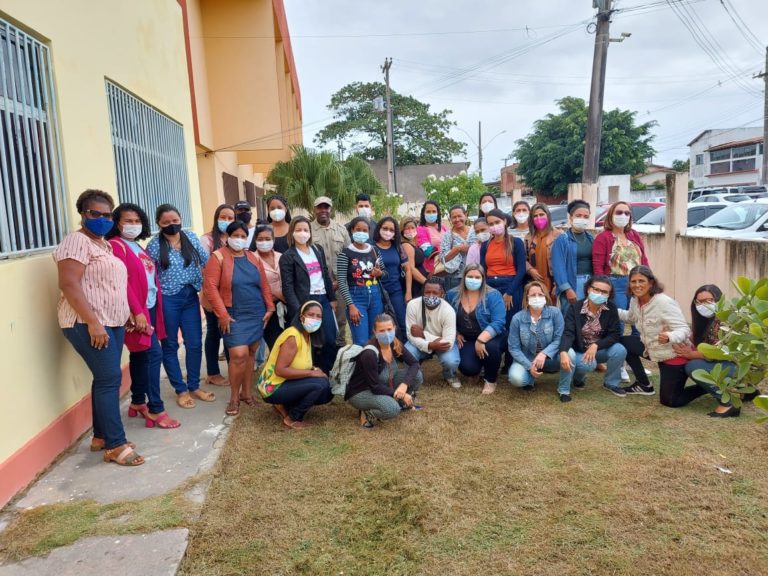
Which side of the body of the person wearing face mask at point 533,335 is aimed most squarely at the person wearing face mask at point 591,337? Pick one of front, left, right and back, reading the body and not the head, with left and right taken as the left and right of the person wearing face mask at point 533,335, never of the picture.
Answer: left

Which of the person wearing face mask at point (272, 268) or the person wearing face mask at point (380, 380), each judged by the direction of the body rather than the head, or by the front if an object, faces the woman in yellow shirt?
the person wearing face mask at point (272, 268)

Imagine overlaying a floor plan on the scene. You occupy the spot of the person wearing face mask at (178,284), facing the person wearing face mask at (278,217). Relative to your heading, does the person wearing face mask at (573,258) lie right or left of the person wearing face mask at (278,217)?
right

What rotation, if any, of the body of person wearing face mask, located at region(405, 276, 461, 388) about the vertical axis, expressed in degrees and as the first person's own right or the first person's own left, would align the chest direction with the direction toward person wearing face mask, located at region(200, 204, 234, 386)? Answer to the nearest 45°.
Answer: approximately 90° to the first person's own right

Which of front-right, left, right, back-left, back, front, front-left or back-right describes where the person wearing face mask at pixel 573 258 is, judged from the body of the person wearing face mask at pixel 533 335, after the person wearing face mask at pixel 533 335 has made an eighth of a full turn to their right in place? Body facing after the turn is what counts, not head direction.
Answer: back

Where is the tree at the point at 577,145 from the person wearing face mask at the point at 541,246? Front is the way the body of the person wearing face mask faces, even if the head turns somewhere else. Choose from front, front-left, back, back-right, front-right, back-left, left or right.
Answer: back

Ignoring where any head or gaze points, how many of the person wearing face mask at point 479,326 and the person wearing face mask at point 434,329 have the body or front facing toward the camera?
2

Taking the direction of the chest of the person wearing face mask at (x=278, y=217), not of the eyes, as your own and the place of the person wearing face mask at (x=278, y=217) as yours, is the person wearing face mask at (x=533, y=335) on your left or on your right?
on your left
